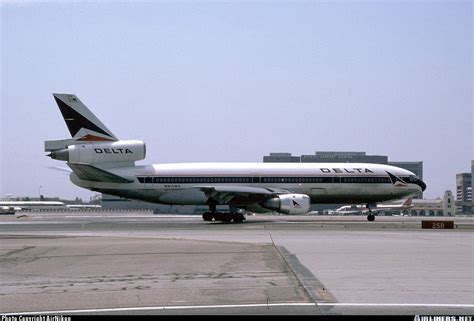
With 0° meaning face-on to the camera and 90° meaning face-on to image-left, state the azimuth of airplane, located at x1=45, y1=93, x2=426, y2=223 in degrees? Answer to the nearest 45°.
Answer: approximately 270°
